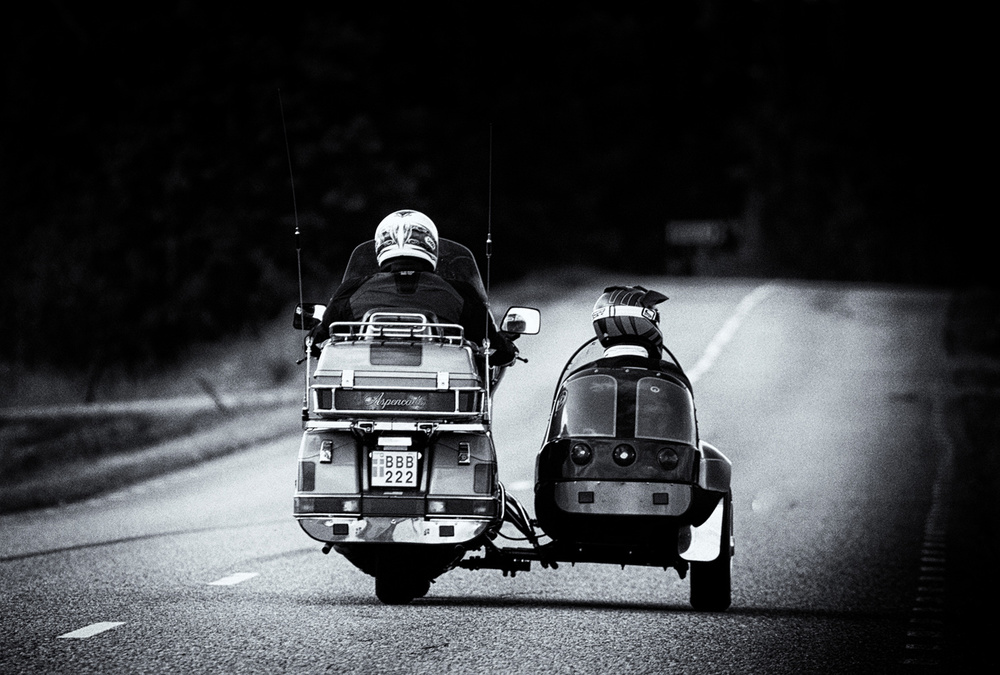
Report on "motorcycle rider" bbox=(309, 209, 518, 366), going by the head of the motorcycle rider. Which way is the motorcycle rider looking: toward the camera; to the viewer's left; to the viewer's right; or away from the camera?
away from the camera

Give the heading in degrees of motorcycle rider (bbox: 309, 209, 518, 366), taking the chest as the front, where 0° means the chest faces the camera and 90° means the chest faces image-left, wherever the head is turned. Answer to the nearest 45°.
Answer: approximately 180°

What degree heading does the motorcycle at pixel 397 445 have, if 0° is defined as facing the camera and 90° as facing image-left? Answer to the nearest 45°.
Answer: approximately 180°
